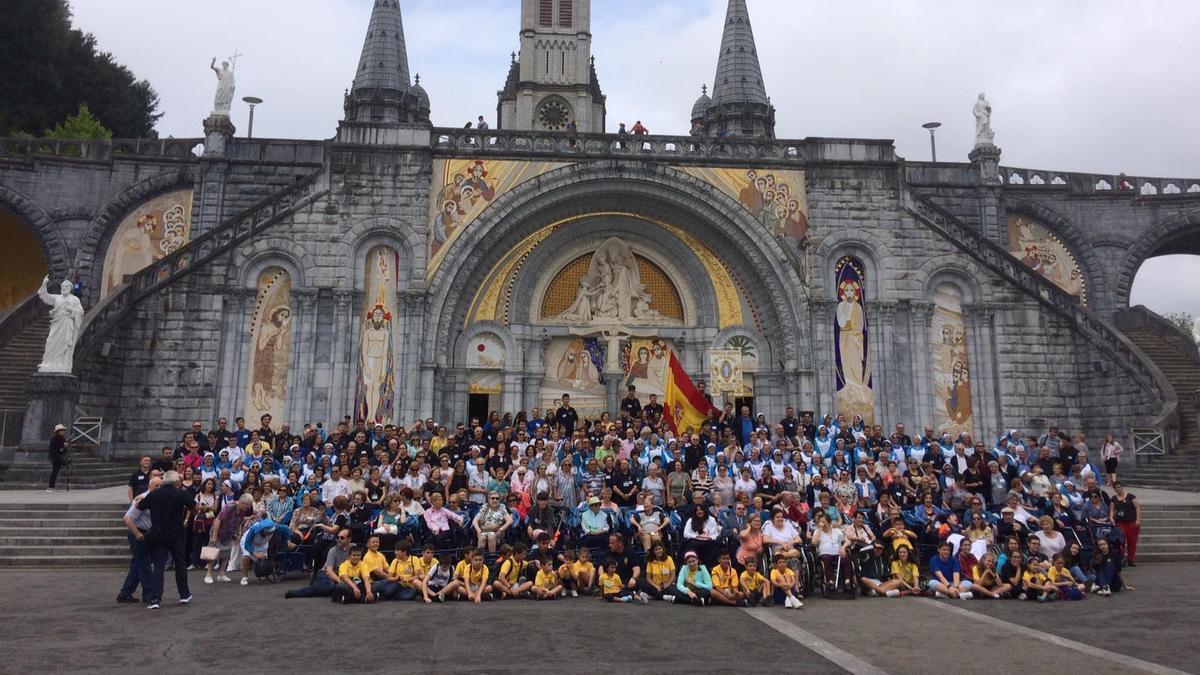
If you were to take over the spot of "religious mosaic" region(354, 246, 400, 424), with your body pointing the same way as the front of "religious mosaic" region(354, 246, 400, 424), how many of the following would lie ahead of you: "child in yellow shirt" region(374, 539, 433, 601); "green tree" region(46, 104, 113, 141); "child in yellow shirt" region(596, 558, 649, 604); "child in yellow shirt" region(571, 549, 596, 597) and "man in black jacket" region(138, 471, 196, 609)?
4

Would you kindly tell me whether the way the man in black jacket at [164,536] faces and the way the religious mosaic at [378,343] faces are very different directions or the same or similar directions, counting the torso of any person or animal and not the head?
very different directions

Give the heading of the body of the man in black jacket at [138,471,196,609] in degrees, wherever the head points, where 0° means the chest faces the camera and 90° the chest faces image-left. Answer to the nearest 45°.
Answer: approximately 180°

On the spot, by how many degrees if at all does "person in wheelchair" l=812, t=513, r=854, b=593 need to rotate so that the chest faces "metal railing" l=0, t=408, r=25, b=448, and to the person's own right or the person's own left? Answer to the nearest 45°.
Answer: approximately 90° to the person's own right

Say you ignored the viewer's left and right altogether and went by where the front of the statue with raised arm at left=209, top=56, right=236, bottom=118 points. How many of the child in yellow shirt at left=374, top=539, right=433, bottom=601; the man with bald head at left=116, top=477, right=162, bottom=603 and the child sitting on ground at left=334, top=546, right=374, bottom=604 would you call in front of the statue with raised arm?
3

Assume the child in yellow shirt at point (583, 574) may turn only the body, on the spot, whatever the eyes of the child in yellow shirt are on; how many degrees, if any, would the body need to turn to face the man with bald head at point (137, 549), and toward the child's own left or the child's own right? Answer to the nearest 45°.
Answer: approximately 90° to the child's own right

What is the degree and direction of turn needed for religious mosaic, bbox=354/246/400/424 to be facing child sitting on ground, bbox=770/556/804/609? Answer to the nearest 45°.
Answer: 0° — it already faces them

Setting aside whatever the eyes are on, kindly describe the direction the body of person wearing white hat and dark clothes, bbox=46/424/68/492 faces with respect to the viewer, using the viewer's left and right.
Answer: facing to the right of the viewer

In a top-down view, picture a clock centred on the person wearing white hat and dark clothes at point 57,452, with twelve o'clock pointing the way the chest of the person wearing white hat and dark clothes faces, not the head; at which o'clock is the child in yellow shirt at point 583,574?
The child in yellow shirt is roughly at 2 o'clock from the person wearing white hat and dark clothes.
